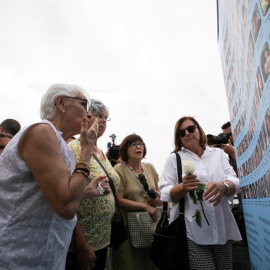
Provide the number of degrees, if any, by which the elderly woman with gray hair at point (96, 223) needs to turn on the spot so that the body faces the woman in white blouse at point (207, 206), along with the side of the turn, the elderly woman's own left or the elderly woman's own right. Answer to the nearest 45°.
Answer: approximately 45° to the elderly woman's own left

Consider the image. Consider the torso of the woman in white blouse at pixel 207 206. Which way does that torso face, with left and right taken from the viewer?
facing the viewer

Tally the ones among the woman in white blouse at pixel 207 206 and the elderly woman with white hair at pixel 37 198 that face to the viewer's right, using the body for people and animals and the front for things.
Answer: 1

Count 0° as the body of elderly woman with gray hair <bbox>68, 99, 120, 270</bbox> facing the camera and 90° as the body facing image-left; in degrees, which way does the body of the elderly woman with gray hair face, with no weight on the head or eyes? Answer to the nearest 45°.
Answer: approximately 315°

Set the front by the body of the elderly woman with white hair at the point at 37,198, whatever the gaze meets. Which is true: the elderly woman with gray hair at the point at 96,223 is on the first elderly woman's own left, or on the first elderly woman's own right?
on the first elderly woman's own left

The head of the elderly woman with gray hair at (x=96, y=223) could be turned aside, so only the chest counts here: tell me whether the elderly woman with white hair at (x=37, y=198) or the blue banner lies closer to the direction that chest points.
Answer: the blue banner

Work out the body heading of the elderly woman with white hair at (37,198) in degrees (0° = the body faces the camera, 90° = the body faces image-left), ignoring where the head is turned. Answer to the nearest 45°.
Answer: approximately 270°

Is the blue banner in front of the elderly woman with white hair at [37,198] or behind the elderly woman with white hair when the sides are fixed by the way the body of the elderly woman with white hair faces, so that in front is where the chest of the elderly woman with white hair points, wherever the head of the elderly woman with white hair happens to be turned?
in front

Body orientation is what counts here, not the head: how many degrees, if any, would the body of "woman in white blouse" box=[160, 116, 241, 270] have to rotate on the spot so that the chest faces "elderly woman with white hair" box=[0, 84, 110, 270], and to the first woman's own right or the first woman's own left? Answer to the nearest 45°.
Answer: approximately 45° to the first woman's own right

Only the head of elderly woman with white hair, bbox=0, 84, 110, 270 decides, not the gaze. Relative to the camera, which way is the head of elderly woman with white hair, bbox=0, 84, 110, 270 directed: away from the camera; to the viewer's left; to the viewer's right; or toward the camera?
to the viewer's right

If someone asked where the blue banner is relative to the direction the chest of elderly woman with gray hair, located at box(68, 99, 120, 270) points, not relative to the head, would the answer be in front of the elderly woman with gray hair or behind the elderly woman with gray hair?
in front

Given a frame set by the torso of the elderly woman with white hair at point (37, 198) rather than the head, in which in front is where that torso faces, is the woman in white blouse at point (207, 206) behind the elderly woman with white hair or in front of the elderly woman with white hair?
in front

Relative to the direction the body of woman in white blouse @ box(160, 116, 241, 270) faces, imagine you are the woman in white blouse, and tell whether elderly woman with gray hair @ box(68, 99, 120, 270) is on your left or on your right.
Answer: on your right
